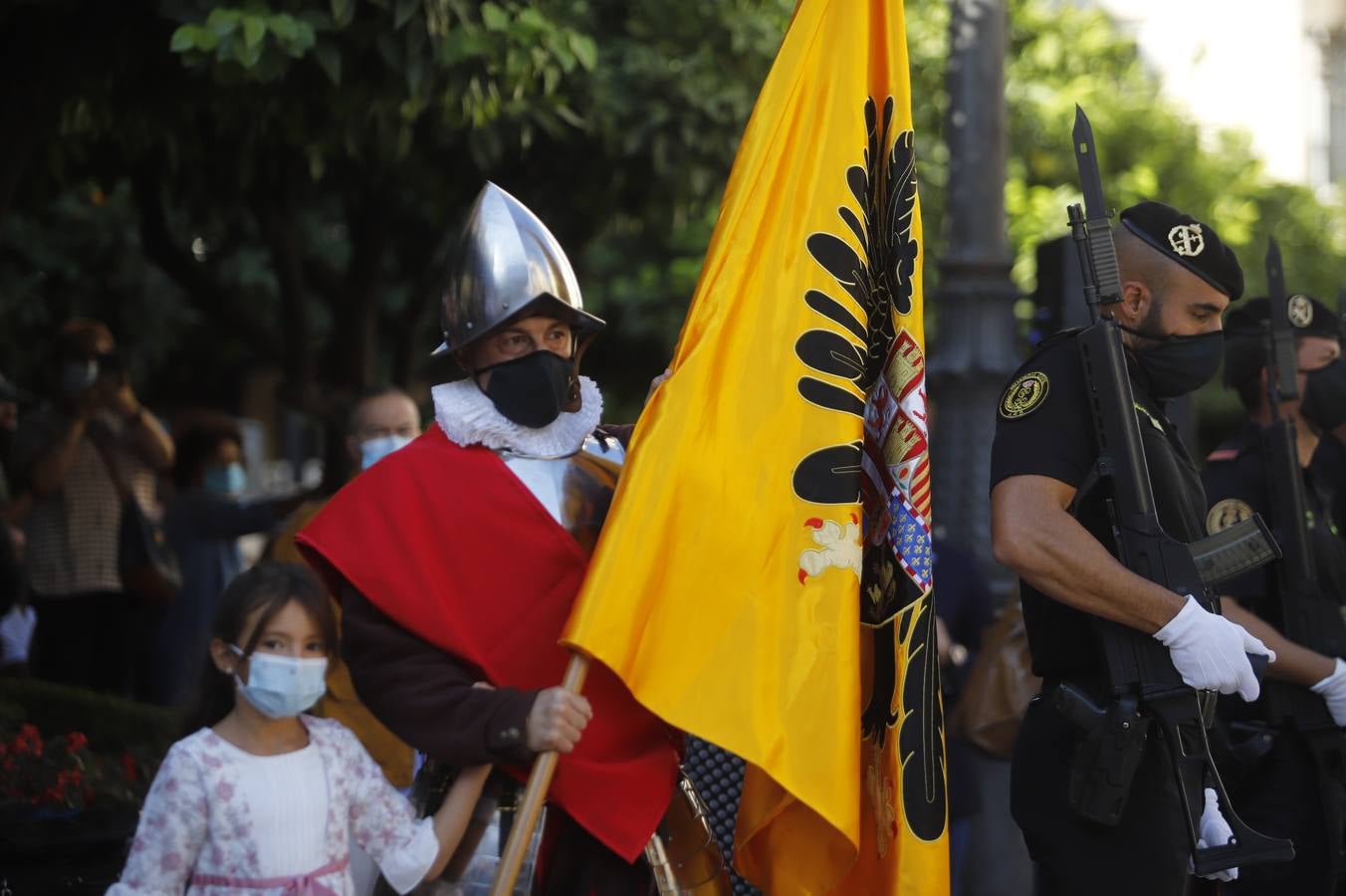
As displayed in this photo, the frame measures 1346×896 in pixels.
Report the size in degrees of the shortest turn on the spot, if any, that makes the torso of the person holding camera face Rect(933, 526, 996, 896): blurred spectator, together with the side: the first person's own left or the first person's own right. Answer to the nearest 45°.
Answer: approximately 90° to the first person's own left

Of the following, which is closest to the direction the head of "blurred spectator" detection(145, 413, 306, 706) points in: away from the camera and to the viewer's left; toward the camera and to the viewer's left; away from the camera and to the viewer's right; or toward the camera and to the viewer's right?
toward the camera and to the viewer's right

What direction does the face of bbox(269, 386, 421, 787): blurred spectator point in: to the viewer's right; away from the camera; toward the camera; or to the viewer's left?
toward the camera

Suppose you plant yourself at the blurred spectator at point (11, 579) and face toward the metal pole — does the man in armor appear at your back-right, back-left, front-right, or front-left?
front-right

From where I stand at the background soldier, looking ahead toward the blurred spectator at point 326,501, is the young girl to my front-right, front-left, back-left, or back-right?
front-left

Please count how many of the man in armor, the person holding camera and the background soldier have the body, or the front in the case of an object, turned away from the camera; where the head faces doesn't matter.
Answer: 0
